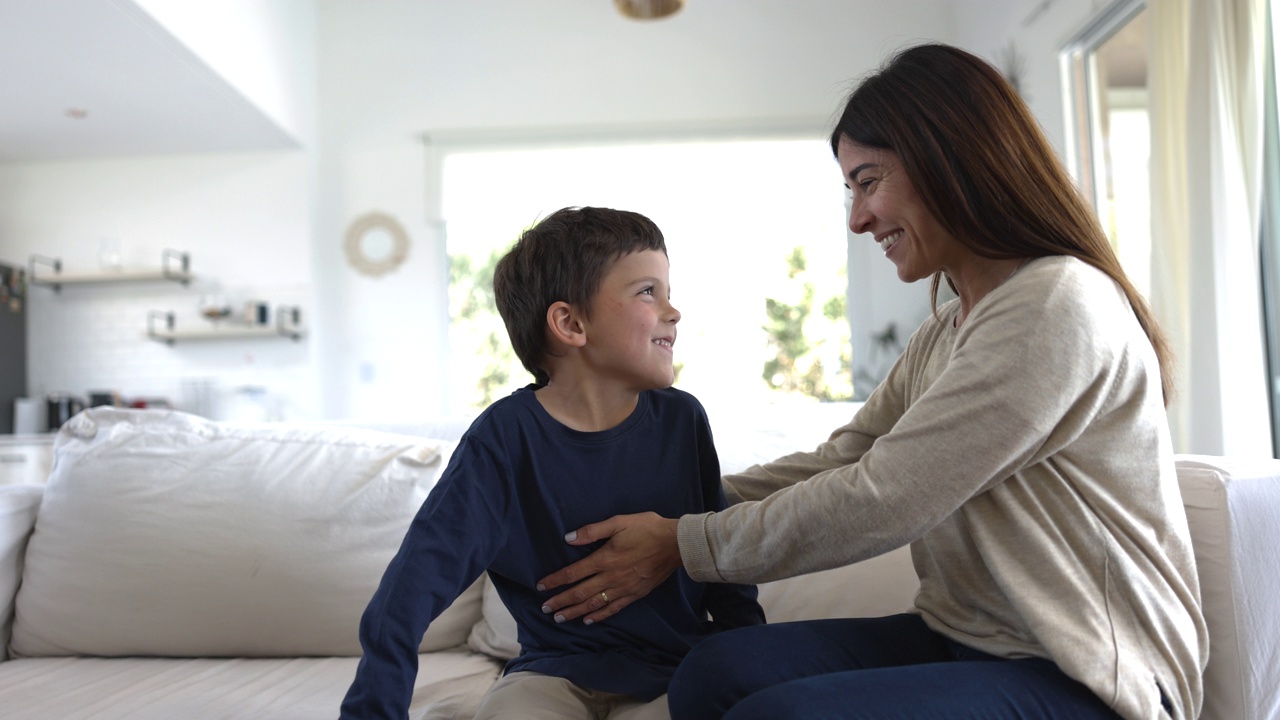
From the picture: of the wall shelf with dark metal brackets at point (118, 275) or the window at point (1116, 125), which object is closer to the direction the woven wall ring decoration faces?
the window

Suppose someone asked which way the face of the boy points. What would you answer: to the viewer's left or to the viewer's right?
to the viewer's right

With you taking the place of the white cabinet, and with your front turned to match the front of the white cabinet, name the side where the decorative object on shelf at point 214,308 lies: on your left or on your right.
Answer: on your left

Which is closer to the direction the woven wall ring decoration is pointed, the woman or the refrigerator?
the woman

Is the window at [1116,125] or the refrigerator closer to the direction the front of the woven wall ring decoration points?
the window

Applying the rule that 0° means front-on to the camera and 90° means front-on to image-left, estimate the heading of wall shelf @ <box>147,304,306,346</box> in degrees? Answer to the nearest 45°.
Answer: approximately 0°

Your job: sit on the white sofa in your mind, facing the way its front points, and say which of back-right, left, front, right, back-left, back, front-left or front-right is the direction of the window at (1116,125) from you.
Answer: back-left

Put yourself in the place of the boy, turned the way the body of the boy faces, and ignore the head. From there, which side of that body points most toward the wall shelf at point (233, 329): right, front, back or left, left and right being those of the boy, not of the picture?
back

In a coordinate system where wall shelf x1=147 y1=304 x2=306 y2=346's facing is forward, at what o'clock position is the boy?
The boy is roughly at 12 o'clock from the wall shelf.

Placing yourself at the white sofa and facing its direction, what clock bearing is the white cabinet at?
The white cabinet is roughly at 5 o'clock from the white sofa.

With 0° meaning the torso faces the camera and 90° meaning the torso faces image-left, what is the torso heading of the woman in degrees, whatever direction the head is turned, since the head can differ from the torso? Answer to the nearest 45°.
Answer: approximately 90°

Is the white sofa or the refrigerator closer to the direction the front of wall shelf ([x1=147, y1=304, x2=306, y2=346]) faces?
the white sofa
